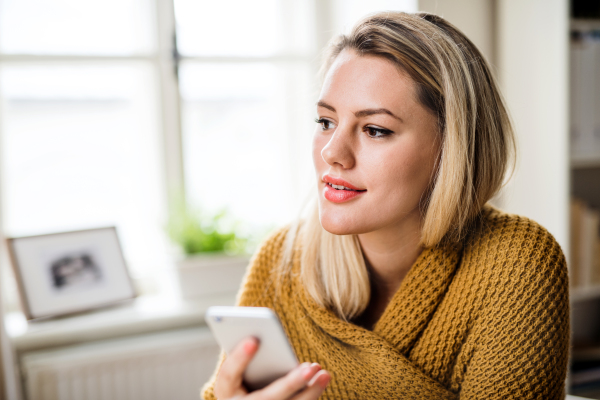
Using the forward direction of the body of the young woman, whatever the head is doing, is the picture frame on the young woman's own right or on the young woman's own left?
on the young woman's own right

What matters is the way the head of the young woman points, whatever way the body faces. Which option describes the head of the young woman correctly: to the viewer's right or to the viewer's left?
to the viewer's left

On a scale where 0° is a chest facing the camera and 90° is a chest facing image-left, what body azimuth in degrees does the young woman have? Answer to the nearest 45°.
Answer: approximately 45°

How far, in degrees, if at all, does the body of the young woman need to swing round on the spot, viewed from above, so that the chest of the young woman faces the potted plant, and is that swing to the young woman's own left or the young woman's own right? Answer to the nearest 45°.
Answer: approximately 90° to the young woman's own right

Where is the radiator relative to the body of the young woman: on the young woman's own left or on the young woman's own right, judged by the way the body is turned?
on the young woman's own right

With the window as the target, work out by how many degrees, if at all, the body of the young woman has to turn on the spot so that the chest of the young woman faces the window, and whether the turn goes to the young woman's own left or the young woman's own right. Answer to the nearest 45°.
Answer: approximately 90° to the young woman's own right
